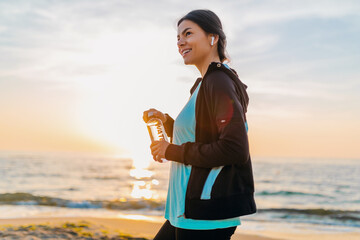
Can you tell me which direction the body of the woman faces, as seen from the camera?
to the viewer's left
